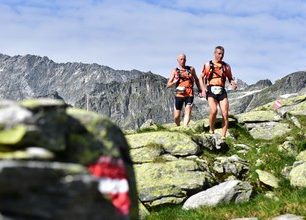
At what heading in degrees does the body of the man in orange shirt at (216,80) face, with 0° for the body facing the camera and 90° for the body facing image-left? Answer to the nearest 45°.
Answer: approximately 0°

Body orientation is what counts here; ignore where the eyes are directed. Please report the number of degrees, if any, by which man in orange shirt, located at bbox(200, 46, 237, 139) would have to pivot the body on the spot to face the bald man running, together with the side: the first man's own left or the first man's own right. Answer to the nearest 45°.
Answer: approximately 135° to the first man's own right
